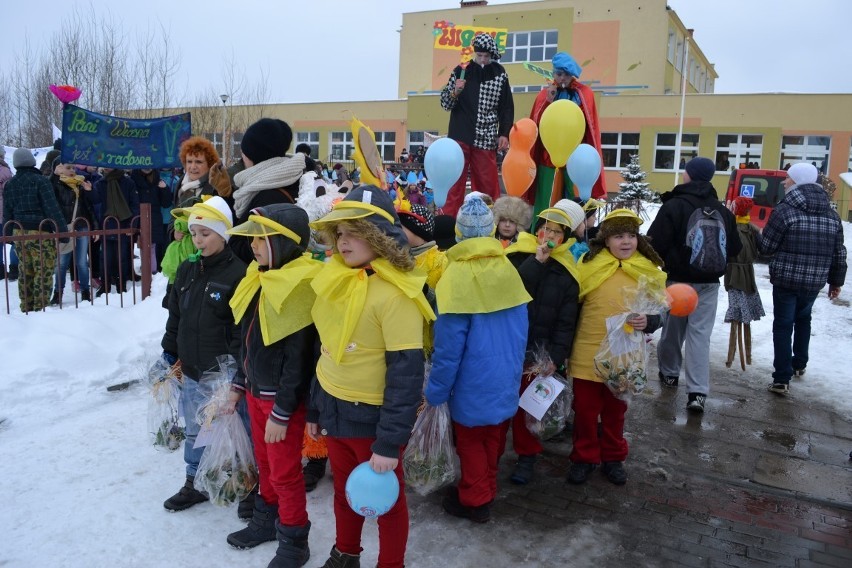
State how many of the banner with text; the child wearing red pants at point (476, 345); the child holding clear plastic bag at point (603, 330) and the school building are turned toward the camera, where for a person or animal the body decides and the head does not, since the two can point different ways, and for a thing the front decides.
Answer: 3

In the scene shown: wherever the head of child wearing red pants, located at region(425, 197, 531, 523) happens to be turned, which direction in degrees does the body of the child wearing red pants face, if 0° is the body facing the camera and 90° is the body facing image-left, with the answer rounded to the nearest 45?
approximately 135°

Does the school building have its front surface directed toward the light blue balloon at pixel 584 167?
yes

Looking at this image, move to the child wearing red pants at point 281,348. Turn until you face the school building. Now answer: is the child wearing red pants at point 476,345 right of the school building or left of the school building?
right

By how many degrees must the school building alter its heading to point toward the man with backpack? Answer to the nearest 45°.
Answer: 0° — it already faces them

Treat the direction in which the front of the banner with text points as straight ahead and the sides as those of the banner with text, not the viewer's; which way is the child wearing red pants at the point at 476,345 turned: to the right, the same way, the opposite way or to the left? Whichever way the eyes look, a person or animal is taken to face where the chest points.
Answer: the opposite way

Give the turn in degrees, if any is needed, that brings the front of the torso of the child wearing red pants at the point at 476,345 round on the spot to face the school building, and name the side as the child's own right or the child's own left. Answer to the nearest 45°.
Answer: approximately 45° to the child's own right

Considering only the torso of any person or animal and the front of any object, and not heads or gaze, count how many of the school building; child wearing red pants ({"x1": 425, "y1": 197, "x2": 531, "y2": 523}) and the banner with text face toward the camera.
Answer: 2
